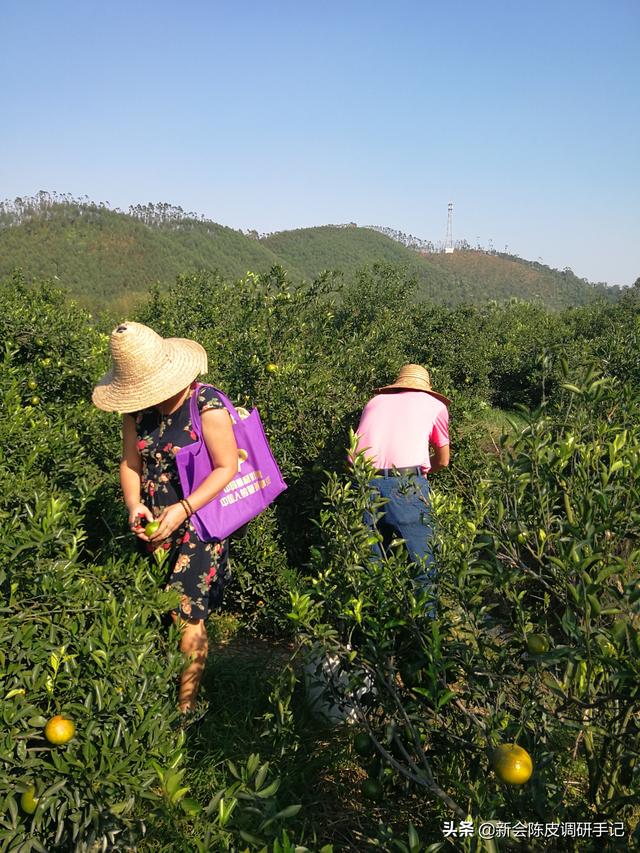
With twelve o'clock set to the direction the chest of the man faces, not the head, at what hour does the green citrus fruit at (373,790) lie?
The green citrus fruit is roughly at 6 o'clock from the man.

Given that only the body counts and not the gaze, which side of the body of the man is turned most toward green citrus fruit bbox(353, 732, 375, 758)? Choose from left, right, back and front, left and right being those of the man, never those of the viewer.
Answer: back

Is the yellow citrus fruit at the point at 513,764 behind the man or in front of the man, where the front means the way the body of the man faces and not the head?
behind

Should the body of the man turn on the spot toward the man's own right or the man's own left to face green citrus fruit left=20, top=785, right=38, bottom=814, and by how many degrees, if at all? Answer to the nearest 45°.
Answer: approximately 180°

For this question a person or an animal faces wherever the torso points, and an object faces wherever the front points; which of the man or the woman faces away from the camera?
the man

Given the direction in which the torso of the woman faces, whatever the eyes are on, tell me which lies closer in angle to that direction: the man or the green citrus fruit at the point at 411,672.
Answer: the green citrus fruit

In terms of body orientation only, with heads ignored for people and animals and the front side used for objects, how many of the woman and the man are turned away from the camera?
1

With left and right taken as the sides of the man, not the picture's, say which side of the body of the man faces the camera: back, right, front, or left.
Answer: back
